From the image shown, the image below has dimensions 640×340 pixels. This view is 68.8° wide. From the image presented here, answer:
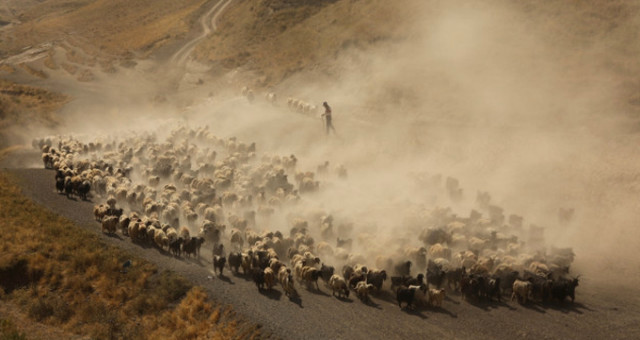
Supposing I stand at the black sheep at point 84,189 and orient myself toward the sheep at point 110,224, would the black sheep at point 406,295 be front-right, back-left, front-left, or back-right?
front-left

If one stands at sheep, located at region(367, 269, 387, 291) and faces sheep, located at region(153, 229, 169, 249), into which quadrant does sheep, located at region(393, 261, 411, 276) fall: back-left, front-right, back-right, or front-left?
back-right

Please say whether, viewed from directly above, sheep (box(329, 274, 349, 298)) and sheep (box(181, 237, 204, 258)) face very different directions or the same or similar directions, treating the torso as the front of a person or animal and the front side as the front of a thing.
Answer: same or similar directions

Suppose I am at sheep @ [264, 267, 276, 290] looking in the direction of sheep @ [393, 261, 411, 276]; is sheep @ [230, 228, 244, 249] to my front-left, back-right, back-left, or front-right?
back-left

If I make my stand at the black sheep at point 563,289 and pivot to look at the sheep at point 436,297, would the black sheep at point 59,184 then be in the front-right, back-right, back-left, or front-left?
front-right

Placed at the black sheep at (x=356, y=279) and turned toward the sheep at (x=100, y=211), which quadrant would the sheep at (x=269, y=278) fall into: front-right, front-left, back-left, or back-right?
front-left

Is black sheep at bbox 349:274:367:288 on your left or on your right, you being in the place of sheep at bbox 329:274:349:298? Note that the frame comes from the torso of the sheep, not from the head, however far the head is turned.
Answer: on your left
